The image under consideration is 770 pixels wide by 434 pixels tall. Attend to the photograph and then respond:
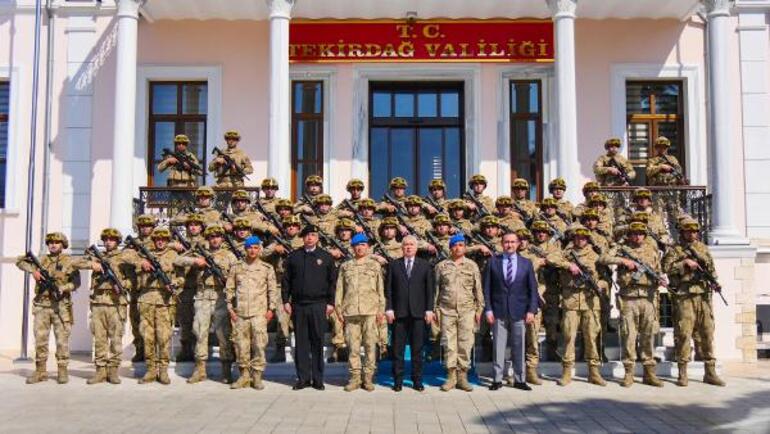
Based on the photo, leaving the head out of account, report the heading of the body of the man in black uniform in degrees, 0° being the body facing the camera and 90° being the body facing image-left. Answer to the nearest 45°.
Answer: approximately 0°

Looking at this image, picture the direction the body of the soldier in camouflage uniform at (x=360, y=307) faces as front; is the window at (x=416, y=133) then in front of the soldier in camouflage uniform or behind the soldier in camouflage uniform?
behind

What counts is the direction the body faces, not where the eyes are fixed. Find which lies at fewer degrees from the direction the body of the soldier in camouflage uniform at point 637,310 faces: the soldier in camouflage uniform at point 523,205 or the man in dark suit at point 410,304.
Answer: the man in dark suit

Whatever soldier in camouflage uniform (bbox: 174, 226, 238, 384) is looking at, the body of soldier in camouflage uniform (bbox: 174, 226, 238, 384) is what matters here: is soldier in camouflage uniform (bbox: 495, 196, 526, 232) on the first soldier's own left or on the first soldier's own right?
on the first soldier's own left
